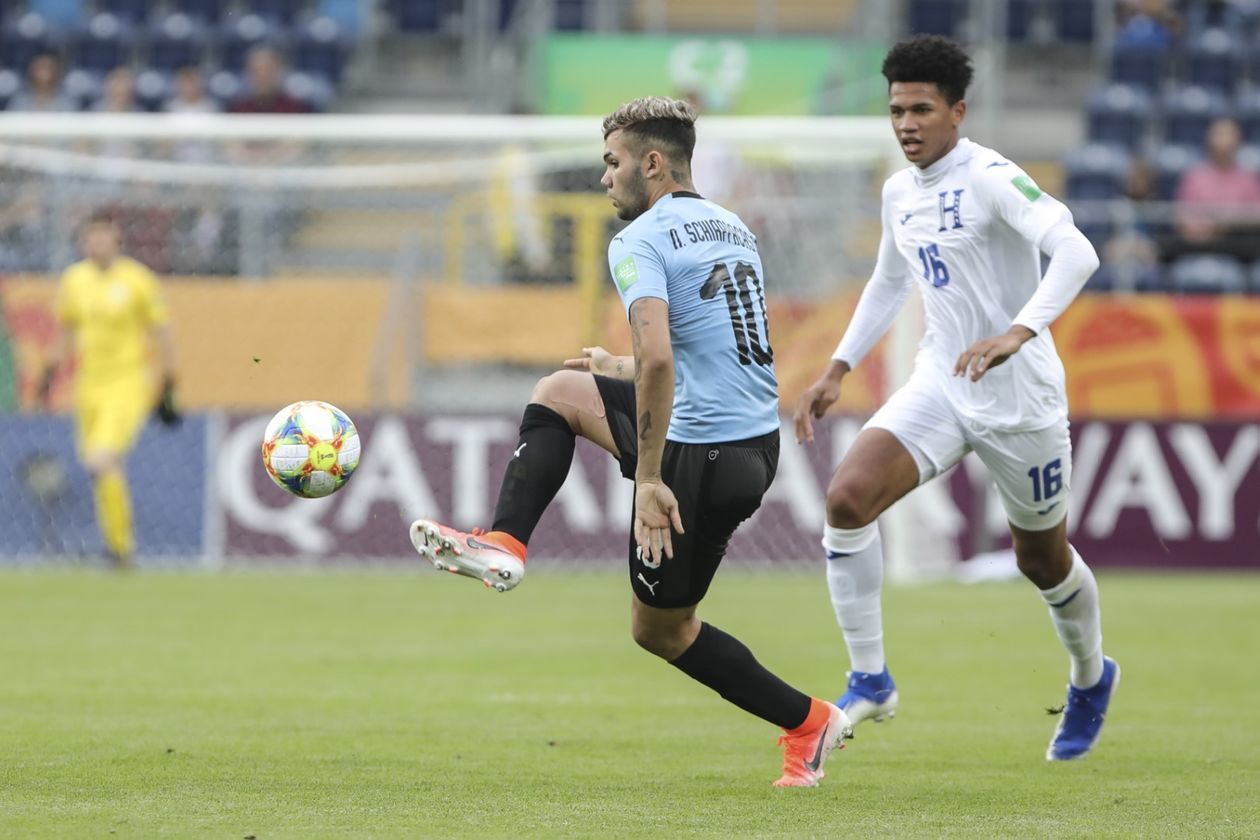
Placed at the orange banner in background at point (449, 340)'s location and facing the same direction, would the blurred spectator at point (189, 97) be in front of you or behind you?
behind

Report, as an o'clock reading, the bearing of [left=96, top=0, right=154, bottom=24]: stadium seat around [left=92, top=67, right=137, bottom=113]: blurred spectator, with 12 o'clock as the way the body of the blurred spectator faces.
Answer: The stadium seat is roughly at 6 o'clock from the blurred spectator.

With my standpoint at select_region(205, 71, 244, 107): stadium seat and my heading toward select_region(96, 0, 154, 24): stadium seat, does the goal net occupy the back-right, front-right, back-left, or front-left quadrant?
back-left

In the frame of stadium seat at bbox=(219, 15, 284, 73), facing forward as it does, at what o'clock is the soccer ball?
The soccer ball is roughly at 12 o'clock from the stadium seat.

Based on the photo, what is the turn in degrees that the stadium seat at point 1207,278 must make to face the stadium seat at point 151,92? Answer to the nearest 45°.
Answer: approximately 90° to its right

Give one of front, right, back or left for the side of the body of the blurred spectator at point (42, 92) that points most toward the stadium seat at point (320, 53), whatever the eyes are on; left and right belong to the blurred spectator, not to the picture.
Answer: left

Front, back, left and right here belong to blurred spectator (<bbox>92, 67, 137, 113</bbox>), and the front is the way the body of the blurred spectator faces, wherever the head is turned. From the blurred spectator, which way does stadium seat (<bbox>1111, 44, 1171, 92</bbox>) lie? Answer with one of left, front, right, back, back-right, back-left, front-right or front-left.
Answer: left

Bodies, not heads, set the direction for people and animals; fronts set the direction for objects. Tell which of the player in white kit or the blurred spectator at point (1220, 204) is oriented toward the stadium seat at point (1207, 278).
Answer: the blurred spectator

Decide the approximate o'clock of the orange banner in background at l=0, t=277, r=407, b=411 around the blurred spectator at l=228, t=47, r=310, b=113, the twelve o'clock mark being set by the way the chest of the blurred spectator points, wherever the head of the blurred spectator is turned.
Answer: The orange banner in background is roughly at 12 o'clock from the blurred spectator.

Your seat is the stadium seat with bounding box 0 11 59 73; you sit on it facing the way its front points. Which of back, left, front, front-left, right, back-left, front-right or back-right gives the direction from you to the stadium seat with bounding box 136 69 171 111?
front-left

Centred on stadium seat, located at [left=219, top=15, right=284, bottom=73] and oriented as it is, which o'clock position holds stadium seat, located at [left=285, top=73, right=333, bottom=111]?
stadium seat, located at [left=285, top=73, right=333, bottom=111] is roughly at 11 o'clock from stadium seat, located at [left=219, top=15, right=284, bottom=73].

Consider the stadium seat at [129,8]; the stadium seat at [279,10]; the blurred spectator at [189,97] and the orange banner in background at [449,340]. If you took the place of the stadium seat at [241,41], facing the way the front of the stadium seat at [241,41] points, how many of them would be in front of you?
2

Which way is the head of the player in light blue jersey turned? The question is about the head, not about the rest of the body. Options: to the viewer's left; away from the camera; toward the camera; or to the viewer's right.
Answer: to the viewer's left
